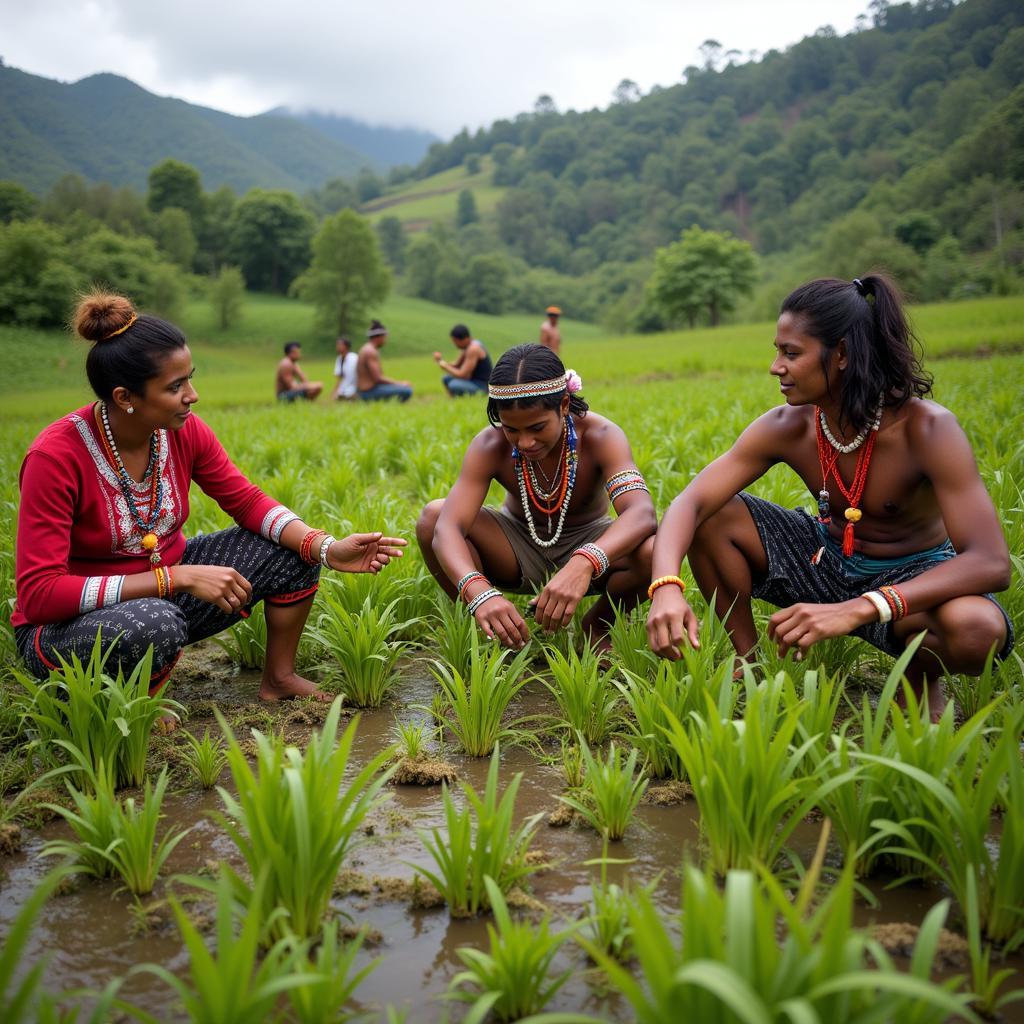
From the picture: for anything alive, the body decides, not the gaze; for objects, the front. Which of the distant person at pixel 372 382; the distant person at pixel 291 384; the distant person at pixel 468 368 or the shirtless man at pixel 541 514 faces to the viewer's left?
the distant person at pixel 468 368

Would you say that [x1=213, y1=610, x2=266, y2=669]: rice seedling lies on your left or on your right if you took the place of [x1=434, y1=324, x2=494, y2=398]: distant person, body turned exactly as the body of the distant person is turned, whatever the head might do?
on your left

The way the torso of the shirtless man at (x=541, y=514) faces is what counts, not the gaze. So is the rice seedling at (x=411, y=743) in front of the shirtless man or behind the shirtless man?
in front

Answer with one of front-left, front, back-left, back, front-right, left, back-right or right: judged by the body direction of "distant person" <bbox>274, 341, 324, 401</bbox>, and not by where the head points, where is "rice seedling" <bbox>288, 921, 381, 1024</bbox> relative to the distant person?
right

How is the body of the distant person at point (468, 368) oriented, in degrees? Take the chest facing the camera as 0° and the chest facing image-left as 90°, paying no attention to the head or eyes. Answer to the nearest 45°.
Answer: approximately 90°

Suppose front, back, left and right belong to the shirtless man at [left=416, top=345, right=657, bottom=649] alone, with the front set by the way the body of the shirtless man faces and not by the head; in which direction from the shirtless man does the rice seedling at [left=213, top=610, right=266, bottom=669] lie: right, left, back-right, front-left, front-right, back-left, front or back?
right

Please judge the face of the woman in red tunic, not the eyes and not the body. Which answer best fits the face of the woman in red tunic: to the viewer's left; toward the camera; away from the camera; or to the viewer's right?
to the viewer's right

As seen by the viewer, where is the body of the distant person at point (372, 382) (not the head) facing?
to the viewer's right

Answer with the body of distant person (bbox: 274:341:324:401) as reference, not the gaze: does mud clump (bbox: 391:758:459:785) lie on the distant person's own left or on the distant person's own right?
on the distant person's own right
